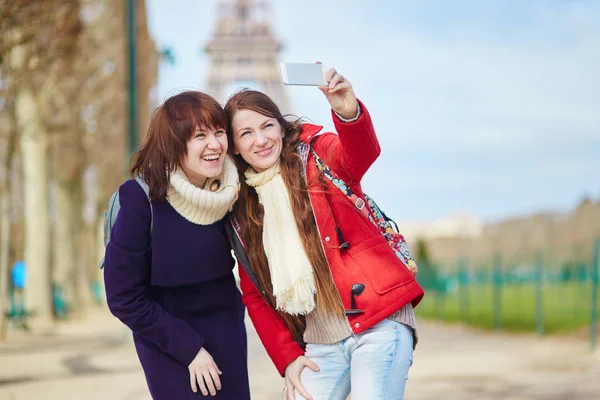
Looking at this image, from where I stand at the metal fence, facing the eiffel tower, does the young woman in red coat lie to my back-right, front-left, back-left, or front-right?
back-left

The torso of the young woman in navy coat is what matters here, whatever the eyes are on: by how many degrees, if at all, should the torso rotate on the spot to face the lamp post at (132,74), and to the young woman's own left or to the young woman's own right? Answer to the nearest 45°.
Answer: approximately 135° to the young woman's own left

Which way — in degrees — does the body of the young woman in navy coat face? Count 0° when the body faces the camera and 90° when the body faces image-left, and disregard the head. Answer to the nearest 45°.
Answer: approximately 315°

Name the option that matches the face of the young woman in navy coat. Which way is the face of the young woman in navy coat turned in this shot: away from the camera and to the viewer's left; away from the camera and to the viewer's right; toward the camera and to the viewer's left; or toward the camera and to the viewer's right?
toward the camera and to the viewer's right

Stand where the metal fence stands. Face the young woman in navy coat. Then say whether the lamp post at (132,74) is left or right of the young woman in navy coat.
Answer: right

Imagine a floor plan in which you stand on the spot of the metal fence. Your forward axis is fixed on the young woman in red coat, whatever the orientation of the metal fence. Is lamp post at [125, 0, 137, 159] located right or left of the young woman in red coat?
right

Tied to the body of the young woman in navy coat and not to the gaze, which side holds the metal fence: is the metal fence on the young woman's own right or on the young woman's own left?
on the young woman's own left

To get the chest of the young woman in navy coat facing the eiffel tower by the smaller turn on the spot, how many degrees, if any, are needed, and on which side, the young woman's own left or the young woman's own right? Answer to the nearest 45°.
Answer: approximately 135° to the young woman's own left
